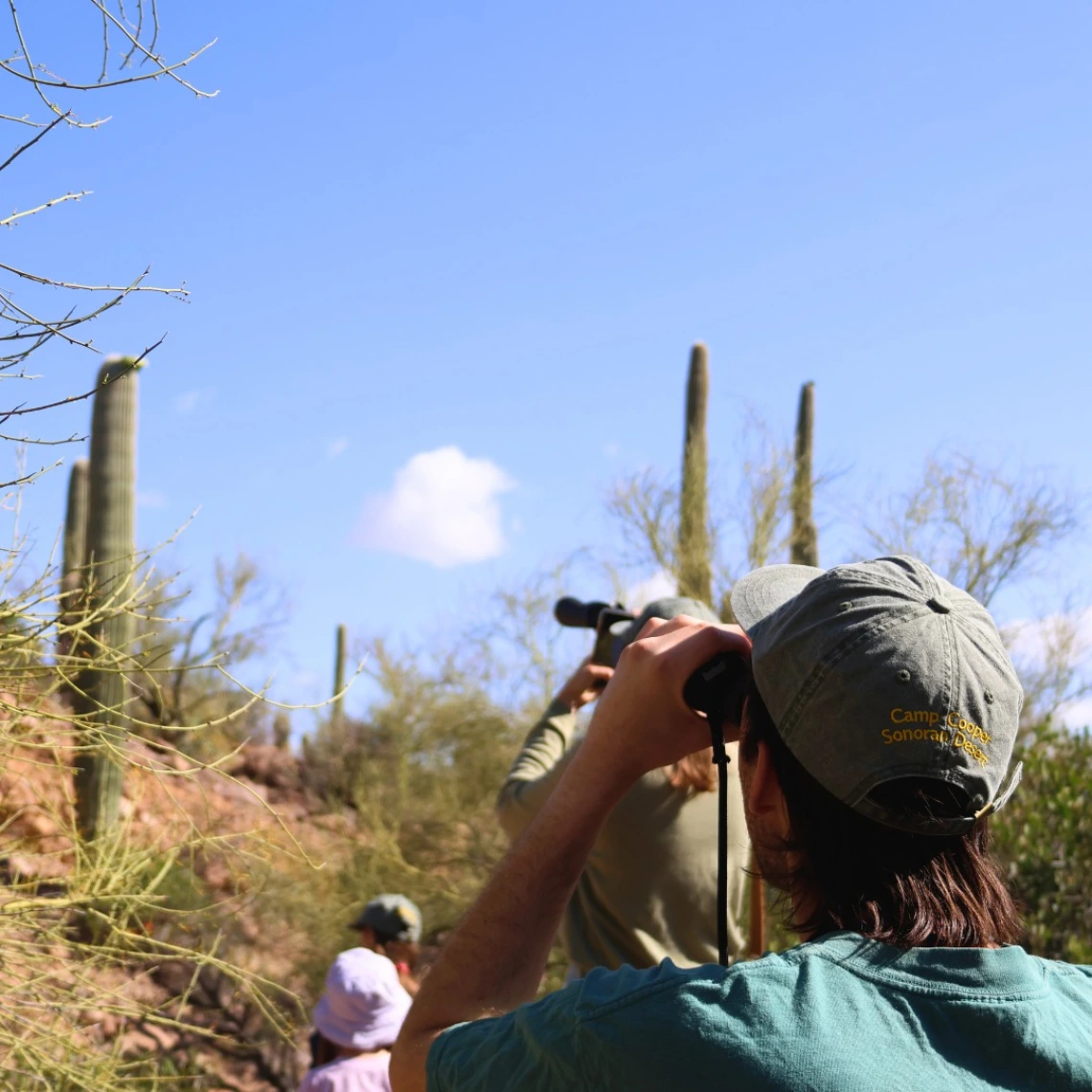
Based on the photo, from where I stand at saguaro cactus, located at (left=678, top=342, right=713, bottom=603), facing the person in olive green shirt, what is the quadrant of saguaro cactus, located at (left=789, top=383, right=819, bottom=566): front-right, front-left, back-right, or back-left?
back-left

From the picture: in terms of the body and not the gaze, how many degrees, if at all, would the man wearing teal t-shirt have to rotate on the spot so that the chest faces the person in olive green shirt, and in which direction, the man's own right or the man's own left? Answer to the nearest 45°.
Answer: approximately 45° to the man's own right

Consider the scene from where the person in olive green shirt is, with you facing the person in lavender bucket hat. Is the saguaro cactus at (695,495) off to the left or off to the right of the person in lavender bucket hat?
right

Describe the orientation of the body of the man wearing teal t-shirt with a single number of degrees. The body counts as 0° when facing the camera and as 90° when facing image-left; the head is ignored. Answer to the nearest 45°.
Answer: approximately 135°

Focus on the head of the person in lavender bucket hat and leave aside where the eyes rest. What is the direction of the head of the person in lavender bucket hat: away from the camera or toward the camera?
away from the camera
